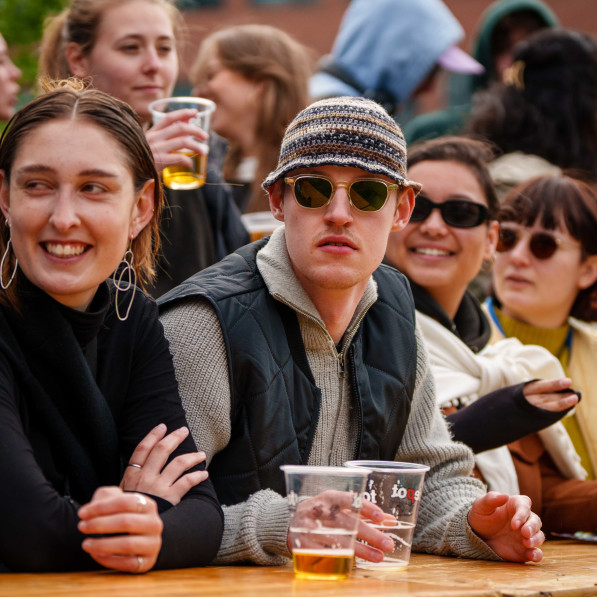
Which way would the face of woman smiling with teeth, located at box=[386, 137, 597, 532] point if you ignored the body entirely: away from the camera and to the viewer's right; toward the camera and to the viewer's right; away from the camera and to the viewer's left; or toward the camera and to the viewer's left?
toward the camera and to the viewer's left

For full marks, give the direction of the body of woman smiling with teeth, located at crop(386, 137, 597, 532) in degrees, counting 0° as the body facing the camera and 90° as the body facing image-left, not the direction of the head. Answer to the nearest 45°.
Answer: approximately 45°

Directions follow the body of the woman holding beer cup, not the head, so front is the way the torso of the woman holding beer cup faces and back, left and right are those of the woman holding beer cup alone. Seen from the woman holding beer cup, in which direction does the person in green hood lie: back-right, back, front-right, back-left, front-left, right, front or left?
left

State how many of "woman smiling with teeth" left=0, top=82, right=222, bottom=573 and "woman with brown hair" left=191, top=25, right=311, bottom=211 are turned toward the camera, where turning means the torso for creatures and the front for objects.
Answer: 1

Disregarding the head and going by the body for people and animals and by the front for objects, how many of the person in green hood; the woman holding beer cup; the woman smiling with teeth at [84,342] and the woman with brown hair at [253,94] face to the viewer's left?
1

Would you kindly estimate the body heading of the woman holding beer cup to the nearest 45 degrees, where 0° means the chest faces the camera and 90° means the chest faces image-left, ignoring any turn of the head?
approximately 315°

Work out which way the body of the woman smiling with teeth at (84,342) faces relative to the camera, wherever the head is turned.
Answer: toward the camera

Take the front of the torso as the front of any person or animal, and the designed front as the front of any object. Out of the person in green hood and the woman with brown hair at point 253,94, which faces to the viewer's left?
the woman with brown hair

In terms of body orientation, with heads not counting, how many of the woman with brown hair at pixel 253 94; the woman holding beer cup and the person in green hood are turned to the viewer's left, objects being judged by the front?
1

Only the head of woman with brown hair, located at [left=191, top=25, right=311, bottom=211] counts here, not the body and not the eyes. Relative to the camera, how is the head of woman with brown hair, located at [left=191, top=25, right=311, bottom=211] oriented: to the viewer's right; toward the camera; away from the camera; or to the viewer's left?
to the viewer's left

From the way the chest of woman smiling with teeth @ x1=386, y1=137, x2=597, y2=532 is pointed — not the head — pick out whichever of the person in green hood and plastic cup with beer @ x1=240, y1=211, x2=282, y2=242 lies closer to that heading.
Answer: the plastic cup with beer

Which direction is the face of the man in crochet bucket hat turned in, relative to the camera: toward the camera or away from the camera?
toward the camera

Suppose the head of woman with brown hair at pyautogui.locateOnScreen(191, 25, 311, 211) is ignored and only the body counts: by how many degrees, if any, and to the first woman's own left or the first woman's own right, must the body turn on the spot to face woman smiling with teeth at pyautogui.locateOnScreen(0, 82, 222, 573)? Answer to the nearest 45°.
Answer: approximately 90° to the first woman's own left

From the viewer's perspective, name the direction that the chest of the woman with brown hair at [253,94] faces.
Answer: to the viewer's left

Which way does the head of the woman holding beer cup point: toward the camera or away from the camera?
toward the camera
